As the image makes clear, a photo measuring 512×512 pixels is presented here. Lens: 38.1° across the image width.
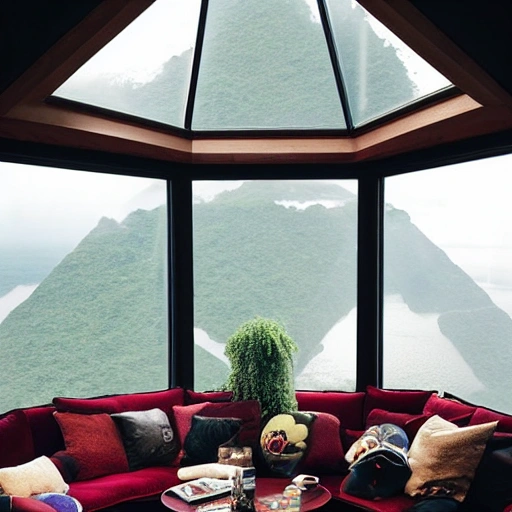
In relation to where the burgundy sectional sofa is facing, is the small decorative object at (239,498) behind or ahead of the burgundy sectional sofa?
ahead

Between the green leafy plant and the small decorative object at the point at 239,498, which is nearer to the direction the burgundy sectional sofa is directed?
the small decorative object

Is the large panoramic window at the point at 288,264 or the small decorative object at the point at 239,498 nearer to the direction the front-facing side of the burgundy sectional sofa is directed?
the small decorative object

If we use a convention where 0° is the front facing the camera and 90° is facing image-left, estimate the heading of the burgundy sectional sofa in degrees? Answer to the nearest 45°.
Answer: approximately 0°

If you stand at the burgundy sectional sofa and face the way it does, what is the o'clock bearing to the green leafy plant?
The green leafy plant is roughly at 7 o'clock from the burgundy sectional sofa.
